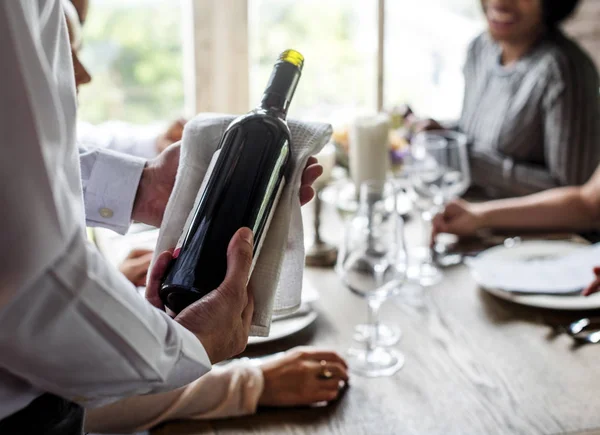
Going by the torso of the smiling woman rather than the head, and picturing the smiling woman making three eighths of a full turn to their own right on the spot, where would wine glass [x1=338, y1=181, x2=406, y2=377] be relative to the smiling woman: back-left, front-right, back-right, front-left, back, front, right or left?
back

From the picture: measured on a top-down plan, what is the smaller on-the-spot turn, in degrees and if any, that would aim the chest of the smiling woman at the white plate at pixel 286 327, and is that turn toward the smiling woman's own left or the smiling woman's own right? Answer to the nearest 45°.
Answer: approximately 45° to the smiling woman's own left

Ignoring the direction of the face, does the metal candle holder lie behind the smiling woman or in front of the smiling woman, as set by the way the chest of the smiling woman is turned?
in front

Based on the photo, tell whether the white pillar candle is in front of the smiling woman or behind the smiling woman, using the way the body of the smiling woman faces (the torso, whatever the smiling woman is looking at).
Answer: in front

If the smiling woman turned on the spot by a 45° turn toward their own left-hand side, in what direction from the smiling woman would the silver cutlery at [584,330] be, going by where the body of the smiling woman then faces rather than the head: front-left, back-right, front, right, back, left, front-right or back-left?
front

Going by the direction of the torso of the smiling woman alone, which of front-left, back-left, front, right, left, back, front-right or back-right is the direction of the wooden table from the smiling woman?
front-left

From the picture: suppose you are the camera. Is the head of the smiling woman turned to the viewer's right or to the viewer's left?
to the viewer's left

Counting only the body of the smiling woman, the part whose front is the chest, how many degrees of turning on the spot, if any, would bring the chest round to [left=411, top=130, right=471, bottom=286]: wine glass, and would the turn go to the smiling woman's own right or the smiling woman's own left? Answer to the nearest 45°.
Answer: approximately 45° to the smiling woman's own left

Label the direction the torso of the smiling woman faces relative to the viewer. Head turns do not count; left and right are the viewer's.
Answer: facing the viewer and to the left of the viewer
